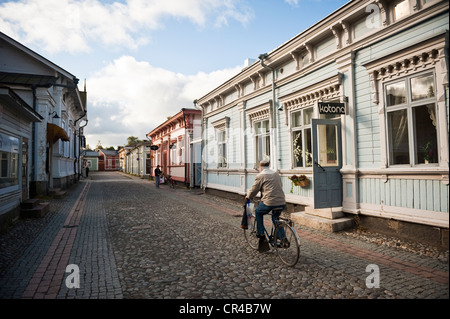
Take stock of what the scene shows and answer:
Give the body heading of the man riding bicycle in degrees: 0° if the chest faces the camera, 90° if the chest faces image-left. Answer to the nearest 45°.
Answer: approximately 135°

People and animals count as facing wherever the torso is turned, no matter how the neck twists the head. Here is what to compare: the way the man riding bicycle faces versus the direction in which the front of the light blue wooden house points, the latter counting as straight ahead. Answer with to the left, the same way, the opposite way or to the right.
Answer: to the right

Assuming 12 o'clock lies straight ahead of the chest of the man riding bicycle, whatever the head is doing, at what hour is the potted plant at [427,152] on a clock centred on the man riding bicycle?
The potted plant is roughly at 4 o'clock from the man riding bicycle.

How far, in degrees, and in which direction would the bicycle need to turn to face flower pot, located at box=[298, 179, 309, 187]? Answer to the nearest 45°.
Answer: approximately 45° to its right

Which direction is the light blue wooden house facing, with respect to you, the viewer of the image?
facing the viewer and to the left of the viewer

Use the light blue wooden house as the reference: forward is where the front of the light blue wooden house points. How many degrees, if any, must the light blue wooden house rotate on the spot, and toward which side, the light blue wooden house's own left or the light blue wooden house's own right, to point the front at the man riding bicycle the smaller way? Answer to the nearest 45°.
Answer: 0° — it already faces them

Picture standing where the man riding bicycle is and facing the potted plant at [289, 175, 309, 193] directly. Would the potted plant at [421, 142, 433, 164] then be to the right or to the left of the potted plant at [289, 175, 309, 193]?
right

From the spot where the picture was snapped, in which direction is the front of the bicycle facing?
facing away from the viewer and to the left of the viewer
